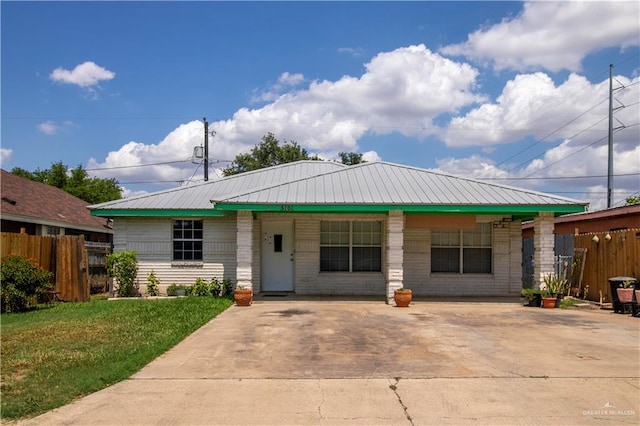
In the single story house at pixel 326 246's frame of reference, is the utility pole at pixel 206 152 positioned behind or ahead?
behind

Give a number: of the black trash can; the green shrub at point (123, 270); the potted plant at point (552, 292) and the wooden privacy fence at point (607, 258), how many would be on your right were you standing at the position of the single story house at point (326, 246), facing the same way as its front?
1

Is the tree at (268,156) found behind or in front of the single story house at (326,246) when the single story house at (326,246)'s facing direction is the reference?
behind

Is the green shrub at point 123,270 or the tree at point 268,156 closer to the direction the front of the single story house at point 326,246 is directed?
the green shrub

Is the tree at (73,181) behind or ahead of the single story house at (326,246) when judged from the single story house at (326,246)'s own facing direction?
behind

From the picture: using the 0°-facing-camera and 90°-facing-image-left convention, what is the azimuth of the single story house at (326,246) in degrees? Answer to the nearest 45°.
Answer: approximately 0°

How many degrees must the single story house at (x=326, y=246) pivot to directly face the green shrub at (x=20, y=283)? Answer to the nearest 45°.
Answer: approximately 45° to its right
